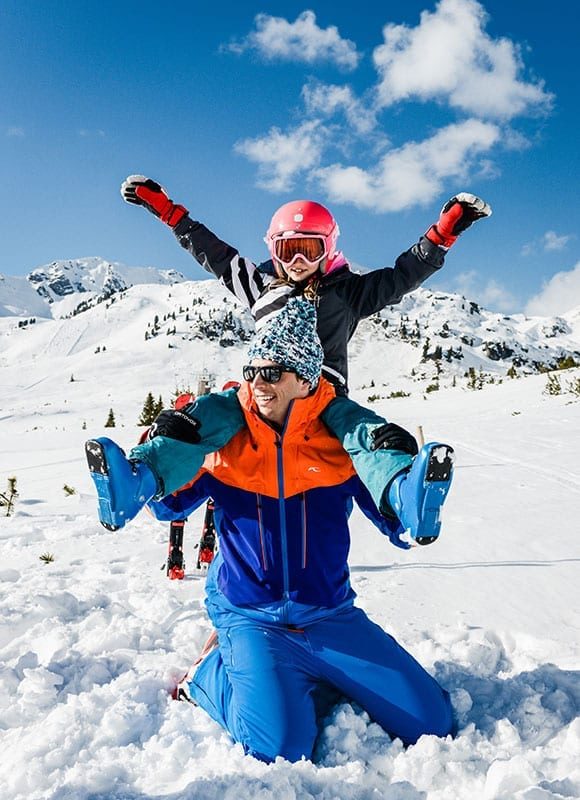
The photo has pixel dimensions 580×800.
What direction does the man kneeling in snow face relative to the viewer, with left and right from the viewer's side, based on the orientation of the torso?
facing the viewer

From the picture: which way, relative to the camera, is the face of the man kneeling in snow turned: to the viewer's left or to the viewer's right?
to the viewer's left
